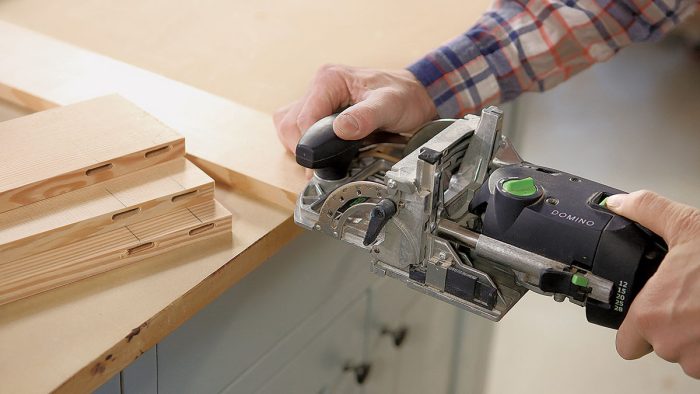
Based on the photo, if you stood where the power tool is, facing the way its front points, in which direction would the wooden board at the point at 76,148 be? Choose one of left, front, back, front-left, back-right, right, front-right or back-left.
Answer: front-left

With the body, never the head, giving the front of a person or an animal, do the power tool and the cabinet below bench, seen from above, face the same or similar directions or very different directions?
very different directions

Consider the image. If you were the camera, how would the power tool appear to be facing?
facing away from the viewer and to the left of the viewer

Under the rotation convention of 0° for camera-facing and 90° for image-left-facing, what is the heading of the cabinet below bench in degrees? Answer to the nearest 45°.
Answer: approximately 315°

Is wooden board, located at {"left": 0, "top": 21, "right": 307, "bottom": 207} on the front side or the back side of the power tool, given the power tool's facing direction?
on the front side
